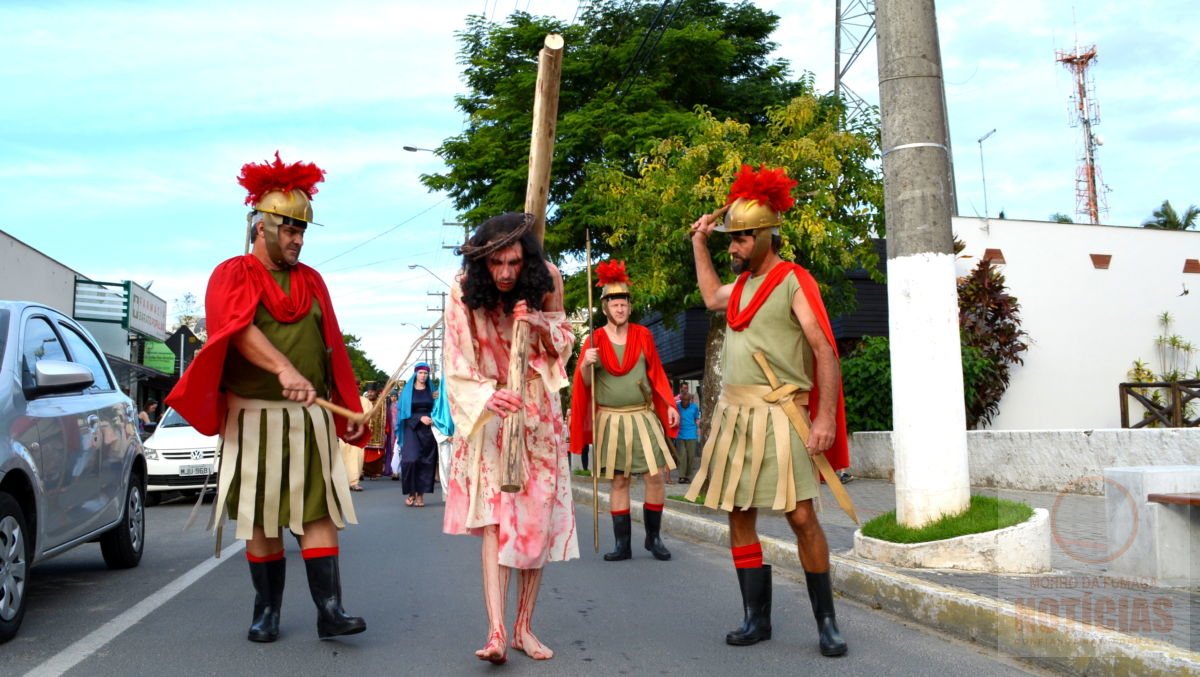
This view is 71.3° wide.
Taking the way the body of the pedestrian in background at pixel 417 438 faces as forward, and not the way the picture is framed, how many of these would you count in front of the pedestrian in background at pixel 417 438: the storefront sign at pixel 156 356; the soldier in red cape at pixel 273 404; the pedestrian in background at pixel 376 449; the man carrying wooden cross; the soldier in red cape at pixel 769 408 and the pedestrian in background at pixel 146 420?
3

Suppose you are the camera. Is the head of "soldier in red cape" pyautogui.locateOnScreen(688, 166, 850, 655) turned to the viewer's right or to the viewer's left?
to the viewer's left

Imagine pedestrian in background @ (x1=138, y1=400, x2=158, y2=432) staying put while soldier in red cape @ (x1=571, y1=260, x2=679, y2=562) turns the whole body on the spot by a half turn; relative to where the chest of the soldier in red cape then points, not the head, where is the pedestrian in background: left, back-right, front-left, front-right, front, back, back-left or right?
front-left

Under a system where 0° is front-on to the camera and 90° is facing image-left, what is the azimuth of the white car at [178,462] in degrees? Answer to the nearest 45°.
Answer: approximately 0°

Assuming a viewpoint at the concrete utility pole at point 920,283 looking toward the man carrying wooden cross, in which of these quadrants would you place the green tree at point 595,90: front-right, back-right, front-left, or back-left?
back-right

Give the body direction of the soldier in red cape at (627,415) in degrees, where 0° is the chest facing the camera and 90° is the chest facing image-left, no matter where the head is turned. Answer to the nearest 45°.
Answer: approximately 0°
